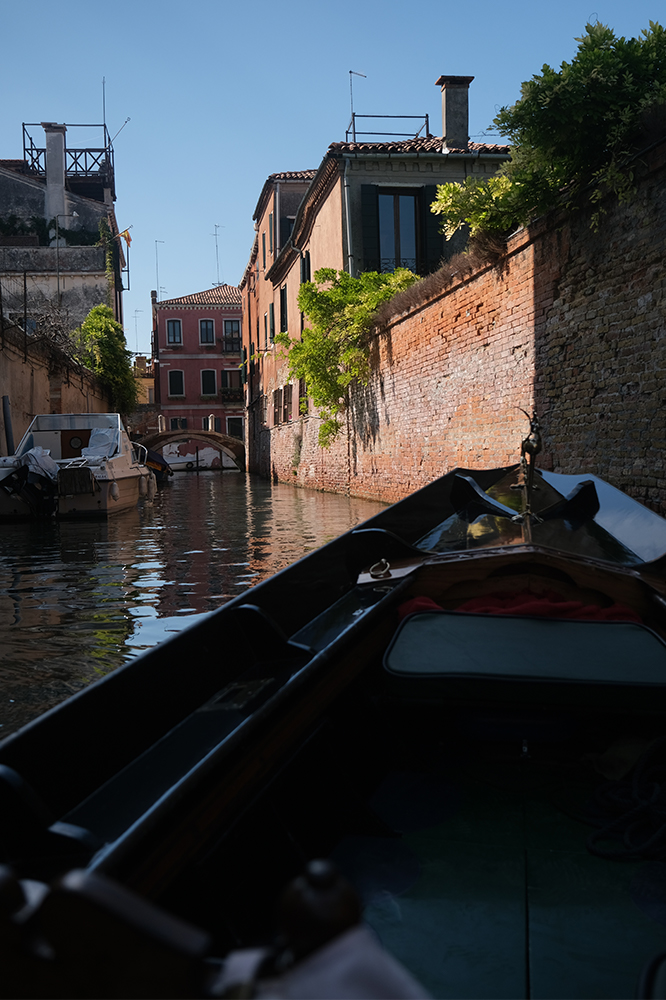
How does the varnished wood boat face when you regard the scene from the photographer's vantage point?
facing away from the viewer

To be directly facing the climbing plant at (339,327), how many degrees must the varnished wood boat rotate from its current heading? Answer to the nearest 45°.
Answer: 0° — it already faces it

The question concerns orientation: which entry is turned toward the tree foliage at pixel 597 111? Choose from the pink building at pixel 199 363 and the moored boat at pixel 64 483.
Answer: the pink building

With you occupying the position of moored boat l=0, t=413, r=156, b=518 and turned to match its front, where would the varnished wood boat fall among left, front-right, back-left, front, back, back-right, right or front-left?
back-right

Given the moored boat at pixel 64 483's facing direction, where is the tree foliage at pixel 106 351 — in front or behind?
in front

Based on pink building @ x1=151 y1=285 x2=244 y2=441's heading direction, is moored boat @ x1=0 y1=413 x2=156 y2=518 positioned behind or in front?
in front

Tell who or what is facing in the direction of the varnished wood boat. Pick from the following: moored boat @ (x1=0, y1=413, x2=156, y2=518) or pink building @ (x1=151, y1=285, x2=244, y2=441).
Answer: the pink building

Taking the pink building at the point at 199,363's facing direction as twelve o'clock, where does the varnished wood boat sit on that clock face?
The varnished wood boat is roughly at 12 o'clock from the pink building.

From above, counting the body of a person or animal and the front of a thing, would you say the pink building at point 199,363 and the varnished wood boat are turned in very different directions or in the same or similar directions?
very different directions

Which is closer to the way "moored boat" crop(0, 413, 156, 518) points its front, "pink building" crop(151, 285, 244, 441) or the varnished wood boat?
the pink building

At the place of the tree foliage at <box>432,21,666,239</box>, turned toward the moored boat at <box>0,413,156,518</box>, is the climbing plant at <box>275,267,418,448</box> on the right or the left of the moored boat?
right

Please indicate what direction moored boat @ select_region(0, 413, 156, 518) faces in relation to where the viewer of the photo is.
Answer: facing away from the viewer and to the right of the viewer

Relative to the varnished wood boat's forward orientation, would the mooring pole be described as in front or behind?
in front

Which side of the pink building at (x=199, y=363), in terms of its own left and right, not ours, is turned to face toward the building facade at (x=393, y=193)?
front

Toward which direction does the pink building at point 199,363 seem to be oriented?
toward the camera

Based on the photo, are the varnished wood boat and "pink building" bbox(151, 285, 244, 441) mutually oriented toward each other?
yes

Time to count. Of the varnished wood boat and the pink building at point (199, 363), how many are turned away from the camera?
1

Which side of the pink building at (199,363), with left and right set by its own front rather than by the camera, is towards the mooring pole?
front

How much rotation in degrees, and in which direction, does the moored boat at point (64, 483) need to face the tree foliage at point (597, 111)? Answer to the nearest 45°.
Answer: approximately 90° to its right
